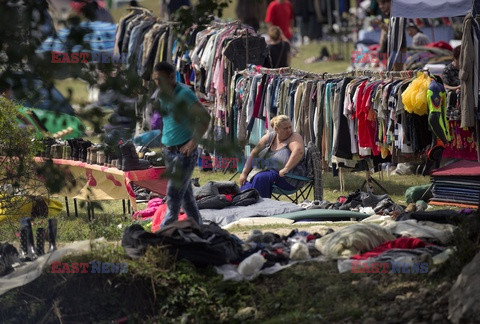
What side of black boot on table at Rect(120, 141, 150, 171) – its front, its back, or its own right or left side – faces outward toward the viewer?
right

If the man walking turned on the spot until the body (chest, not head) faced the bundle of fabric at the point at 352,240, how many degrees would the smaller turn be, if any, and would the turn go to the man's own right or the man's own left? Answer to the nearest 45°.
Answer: approximately 90° to the man's own left

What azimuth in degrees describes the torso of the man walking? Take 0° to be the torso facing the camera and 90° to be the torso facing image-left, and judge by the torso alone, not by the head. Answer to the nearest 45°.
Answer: approximately 45°
